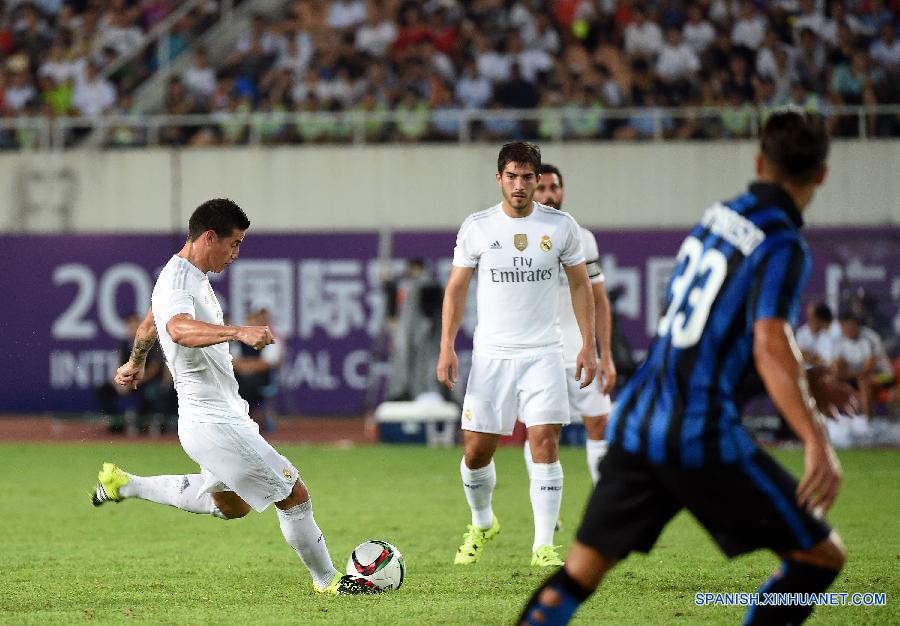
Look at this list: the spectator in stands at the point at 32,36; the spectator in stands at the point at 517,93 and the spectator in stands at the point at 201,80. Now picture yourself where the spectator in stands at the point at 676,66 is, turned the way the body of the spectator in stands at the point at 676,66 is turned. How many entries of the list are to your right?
3

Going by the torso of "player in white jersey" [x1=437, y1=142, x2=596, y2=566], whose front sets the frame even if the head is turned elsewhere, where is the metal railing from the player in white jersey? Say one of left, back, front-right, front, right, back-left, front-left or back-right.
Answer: back

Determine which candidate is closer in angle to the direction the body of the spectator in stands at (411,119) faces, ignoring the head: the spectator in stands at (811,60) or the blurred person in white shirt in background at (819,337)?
the blurred person in white shirt in background

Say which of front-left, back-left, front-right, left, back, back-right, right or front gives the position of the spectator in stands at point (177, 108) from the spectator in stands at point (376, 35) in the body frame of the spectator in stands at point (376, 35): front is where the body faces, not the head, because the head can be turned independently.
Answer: right

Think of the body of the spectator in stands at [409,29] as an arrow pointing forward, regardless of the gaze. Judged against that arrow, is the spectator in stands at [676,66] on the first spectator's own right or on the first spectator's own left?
on the first spectator's own left

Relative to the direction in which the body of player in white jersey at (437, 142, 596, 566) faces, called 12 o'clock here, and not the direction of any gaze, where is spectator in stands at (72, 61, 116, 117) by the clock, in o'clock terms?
The spectator in stands is roughly at 5 o'clock from the player in white jersey.

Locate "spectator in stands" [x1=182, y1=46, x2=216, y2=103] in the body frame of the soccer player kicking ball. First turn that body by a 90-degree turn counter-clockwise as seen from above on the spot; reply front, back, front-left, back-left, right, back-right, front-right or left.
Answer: front

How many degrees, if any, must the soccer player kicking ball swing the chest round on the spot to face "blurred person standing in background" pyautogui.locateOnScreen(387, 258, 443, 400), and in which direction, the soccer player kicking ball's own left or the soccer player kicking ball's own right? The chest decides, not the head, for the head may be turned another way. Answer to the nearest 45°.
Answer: approximately 90° to the soccer player kicking ball's own left

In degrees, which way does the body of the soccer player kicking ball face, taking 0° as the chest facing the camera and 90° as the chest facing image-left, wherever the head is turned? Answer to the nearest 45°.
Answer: approximately 270°

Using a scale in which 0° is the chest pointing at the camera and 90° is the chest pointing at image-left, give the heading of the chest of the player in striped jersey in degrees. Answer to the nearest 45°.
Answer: approximately 225°

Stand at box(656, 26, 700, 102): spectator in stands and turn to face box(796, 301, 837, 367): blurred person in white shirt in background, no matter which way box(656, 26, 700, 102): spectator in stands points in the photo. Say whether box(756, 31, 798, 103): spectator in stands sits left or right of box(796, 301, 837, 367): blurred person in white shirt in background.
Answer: left
